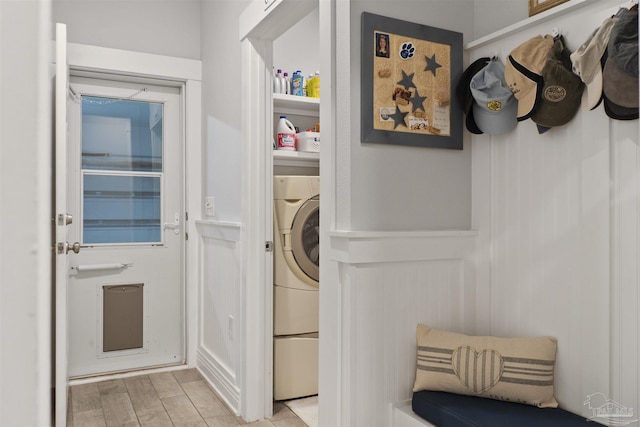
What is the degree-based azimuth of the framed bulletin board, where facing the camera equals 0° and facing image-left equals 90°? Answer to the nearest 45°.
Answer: approximately 315°

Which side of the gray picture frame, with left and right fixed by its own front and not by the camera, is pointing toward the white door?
back

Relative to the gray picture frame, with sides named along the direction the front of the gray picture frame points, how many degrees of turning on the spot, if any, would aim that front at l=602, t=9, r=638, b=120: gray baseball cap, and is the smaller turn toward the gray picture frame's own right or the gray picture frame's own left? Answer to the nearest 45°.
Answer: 0° — it already faces it

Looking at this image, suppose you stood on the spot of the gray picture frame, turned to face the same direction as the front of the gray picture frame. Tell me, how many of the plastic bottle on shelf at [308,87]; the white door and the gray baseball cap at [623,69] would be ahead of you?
1

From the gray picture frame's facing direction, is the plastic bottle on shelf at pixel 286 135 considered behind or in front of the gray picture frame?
behind

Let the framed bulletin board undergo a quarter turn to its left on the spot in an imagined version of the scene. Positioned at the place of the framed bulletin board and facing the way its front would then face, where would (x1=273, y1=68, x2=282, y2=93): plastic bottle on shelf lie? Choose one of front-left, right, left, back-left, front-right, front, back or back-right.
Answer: left

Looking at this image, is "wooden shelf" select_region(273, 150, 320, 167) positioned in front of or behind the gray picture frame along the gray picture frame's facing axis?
behind

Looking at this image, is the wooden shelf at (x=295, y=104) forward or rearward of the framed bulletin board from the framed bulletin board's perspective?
rearward
